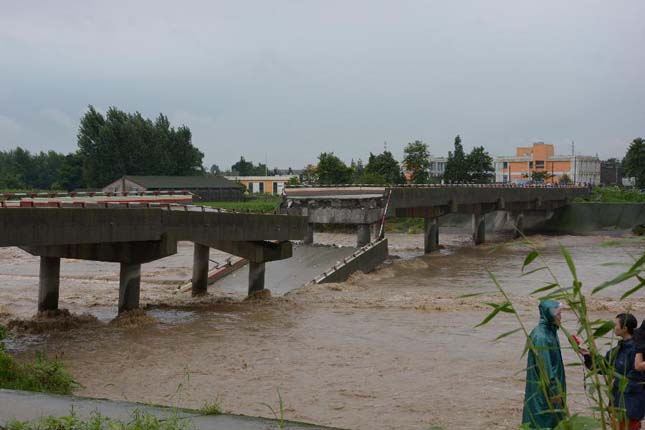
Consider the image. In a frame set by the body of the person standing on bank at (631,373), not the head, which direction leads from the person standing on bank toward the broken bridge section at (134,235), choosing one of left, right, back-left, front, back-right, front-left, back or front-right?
front-right

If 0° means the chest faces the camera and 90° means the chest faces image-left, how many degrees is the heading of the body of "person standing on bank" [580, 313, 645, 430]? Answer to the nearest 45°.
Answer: approximately 90°

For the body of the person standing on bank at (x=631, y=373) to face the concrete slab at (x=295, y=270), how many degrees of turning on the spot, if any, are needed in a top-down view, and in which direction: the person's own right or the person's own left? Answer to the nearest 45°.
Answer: approximately 45° to the person's own right

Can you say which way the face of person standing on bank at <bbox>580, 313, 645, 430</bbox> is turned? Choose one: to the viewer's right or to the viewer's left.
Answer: to the viewer's left

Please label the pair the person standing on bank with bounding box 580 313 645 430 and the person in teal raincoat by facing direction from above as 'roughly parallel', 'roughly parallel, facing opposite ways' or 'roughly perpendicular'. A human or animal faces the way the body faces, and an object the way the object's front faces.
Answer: roughly parallel, facing opposite ways

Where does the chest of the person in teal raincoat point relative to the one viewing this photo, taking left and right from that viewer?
facing to the right of the viewer

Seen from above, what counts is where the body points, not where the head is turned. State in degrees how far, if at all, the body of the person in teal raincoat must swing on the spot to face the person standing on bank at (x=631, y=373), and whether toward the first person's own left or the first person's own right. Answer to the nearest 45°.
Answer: approximately 45° to the first person's own left
